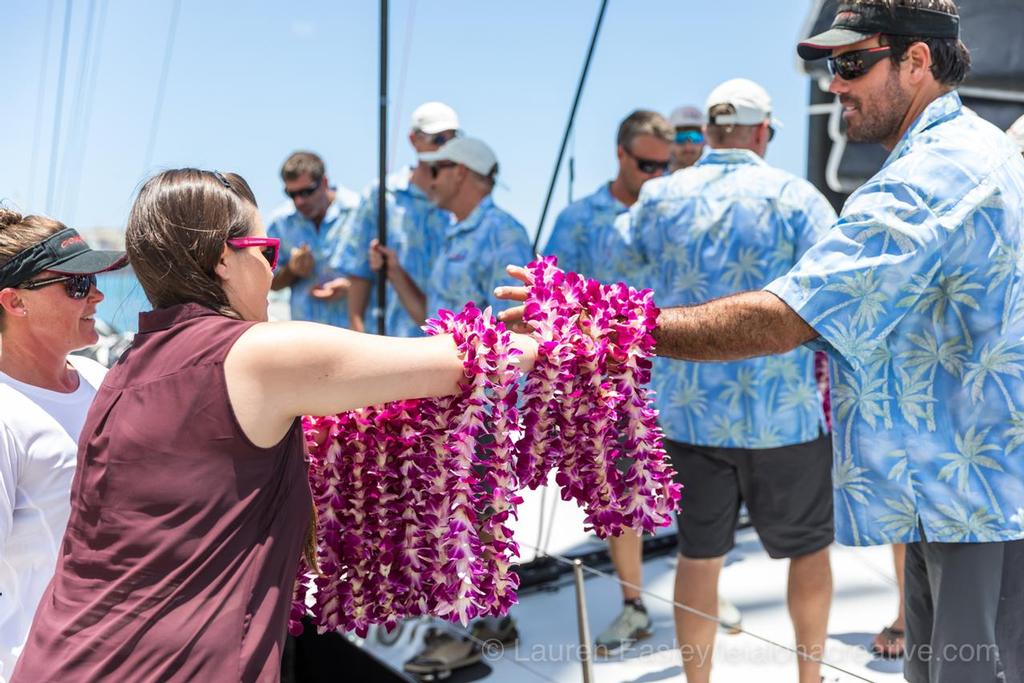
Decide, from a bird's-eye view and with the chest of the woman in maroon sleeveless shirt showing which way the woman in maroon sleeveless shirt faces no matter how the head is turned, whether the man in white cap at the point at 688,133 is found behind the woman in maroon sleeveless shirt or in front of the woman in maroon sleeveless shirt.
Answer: in front

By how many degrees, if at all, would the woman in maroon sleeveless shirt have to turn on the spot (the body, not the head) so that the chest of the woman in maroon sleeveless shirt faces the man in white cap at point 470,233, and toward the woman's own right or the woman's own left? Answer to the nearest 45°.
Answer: approximately 45° to the woman's own left

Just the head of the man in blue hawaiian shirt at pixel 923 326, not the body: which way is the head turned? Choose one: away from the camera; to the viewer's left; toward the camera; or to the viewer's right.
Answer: to the viewer's left

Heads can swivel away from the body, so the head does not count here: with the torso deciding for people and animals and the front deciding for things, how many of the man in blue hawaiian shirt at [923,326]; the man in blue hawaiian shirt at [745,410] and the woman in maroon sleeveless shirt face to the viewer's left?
1

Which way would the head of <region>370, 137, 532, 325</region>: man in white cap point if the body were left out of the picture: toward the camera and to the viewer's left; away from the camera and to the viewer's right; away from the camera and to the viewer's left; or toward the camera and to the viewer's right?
toward the camera and to the viewer's left

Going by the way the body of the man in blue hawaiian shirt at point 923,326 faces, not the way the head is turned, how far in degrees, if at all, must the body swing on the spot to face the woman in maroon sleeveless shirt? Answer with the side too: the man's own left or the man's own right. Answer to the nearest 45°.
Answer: approximately 45° to the man's own left

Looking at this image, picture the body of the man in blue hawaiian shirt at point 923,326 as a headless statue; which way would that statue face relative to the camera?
to the viewer's left

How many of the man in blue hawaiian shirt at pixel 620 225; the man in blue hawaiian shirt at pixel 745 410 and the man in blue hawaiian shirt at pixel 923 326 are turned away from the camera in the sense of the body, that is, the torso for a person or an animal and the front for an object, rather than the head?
1

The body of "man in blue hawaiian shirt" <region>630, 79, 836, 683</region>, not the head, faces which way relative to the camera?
away from the camera

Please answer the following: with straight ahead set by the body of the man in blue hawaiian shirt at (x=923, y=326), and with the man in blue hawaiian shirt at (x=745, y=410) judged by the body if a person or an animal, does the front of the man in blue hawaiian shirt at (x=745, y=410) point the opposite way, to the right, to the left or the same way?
to the right

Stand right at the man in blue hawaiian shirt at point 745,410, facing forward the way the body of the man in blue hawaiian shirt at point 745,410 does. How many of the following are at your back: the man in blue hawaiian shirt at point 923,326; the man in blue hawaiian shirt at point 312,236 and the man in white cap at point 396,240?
1

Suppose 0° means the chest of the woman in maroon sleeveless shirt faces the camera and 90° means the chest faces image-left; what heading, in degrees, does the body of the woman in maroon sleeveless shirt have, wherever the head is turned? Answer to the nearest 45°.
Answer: approximately 225°
